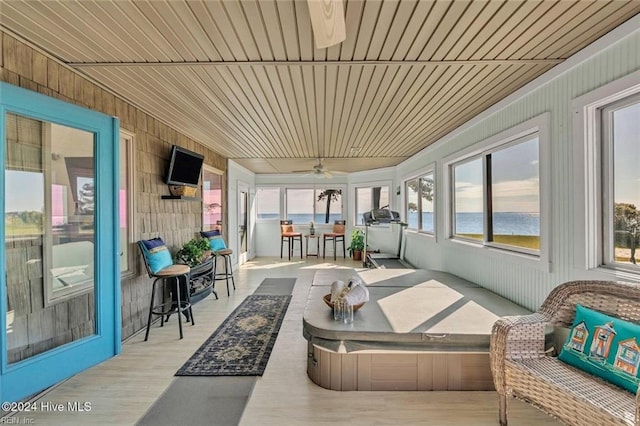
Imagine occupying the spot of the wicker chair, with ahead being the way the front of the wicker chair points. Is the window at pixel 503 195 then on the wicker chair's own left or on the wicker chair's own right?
on the wicker chair's own right

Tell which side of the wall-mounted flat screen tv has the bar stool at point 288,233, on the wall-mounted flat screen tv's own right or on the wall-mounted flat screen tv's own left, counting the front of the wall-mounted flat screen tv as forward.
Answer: on the wall-mounted flat screen tv's own left

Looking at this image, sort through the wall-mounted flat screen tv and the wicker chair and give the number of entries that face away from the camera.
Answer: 0

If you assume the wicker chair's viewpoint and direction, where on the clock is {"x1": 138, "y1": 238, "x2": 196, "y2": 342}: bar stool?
The bar stool is roughly at 1 o'clock from the wicker chair.

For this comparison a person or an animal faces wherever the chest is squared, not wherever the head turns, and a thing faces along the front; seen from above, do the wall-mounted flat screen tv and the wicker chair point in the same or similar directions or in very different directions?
very different directions

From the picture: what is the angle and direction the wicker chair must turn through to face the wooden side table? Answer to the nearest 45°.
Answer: approximately 90° to its right

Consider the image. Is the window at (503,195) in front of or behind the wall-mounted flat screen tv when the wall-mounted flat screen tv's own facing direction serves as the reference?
in front

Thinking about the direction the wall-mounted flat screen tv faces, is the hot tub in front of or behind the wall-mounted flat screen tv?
in front

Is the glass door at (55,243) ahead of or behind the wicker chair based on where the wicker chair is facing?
ahead

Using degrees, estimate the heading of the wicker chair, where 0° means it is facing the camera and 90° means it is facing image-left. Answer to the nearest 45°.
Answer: approximately 45°

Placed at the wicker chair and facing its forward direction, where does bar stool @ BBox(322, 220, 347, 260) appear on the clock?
The bar stool is roughly at 3 o'clock from the wicker chair.
